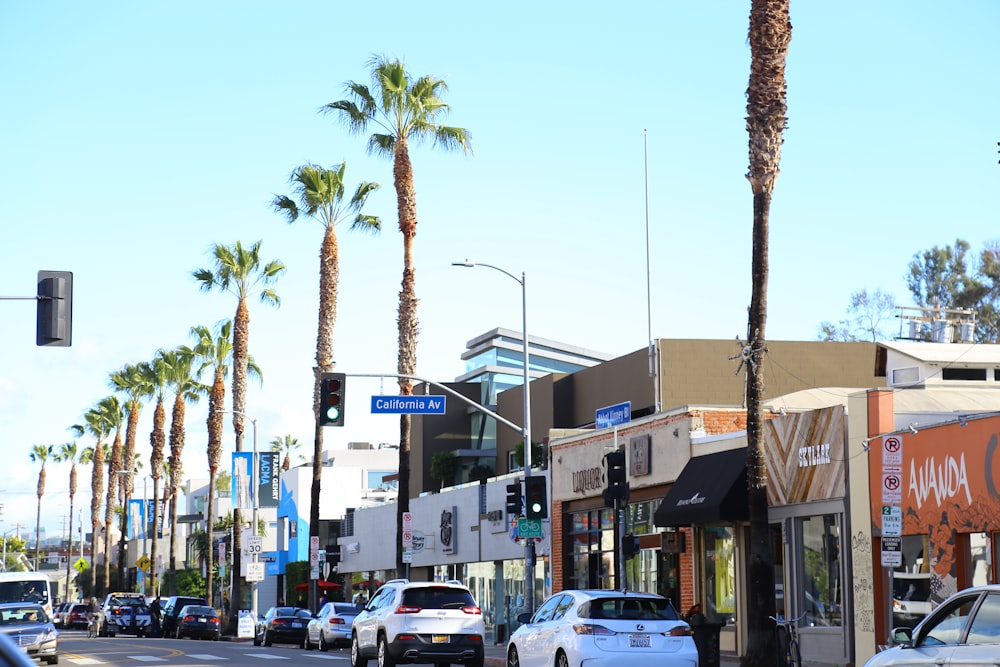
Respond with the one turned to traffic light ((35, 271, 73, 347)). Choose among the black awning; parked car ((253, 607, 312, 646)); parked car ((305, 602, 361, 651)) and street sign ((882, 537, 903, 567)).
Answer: the black awning

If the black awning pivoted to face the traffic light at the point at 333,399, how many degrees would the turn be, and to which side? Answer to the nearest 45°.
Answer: approximately 45° to its right

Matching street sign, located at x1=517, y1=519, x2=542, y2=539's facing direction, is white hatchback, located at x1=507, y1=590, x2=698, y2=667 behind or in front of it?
in front

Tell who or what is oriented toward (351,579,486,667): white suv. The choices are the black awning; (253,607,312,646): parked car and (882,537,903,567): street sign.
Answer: the black awning

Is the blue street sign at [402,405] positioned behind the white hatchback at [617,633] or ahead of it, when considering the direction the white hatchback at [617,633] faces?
ahead

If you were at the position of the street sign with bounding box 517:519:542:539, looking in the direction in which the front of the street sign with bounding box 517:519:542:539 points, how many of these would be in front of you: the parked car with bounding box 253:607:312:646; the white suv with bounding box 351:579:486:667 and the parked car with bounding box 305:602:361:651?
1

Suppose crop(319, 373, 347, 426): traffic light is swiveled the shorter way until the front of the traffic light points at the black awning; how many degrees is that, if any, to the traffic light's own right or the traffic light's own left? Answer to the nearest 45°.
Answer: approximately 45° to the traffic light's own left

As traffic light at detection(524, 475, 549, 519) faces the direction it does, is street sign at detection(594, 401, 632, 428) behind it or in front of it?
in front

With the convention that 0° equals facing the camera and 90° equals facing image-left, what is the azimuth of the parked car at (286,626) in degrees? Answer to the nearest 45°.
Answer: approximately 135°
